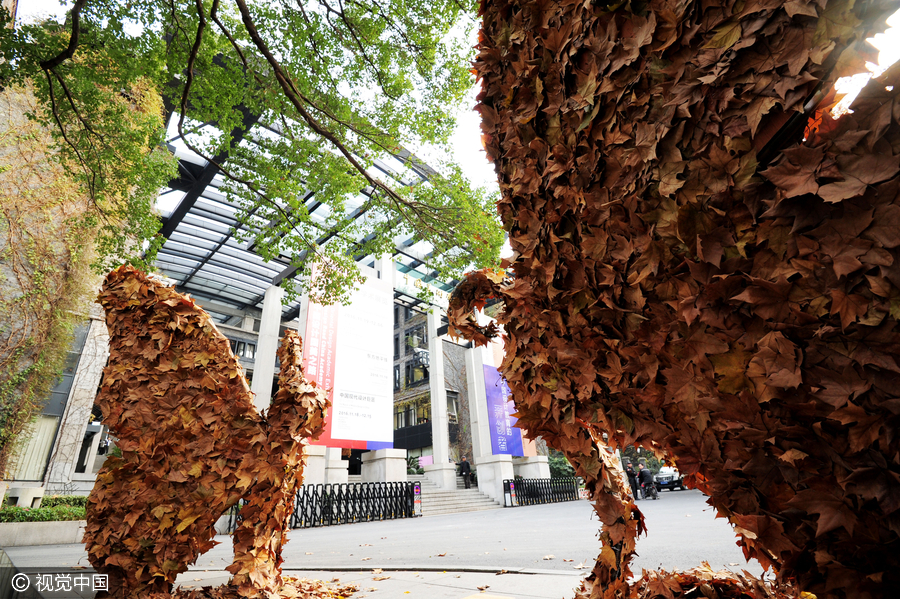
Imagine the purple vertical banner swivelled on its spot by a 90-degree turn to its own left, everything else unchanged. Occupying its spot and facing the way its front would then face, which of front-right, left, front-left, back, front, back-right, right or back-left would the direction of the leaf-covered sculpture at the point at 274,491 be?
right

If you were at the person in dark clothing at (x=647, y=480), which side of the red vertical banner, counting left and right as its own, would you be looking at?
left

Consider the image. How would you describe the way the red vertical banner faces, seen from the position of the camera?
facing the viewer

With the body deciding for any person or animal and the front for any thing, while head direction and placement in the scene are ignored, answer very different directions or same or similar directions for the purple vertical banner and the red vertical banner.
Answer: same or similar directions

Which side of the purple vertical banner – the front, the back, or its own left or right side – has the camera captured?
front

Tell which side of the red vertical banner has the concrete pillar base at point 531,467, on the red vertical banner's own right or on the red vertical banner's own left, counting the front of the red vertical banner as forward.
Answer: on the red vertical banner's own left

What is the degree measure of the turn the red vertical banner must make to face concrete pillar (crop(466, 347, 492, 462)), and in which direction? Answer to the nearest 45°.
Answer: approximately 135° to its left

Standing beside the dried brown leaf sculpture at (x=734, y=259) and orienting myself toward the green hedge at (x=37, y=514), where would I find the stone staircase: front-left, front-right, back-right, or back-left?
front-right

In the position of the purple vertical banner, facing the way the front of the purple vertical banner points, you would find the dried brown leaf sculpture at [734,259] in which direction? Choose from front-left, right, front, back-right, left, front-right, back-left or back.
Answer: front

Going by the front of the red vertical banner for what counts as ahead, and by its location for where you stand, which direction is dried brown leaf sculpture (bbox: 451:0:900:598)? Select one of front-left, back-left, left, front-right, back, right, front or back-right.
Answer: front

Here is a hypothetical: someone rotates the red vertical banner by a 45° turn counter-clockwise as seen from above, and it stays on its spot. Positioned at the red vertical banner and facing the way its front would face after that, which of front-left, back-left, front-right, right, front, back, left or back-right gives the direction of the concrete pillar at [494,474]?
left

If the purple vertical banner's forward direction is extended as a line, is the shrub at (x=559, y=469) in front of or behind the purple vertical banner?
behind

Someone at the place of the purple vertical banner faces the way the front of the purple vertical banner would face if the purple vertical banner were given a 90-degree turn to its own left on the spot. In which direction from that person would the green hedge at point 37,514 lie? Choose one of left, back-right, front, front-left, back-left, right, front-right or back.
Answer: back-right

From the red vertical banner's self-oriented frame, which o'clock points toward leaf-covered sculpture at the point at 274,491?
The leaf-covered sculpture is roughly at 12 o'clock from the red vertical banner.

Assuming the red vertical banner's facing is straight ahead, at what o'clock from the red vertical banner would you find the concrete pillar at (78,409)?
The concrete pillar is roughly at 4 o'clock from the red vertical banner.

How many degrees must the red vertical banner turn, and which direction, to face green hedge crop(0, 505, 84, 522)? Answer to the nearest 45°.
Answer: approximately 90° to its right

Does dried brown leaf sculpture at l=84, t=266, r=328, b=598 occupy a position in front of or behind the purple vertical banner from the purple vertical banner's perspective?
in front

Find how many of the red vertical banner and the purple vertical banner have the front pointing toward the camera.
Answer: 2
